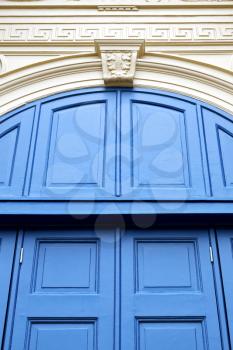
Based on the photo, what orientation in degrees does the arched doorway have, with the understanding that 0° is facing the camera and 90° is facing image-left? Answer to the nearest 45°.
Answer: approximately 0°
